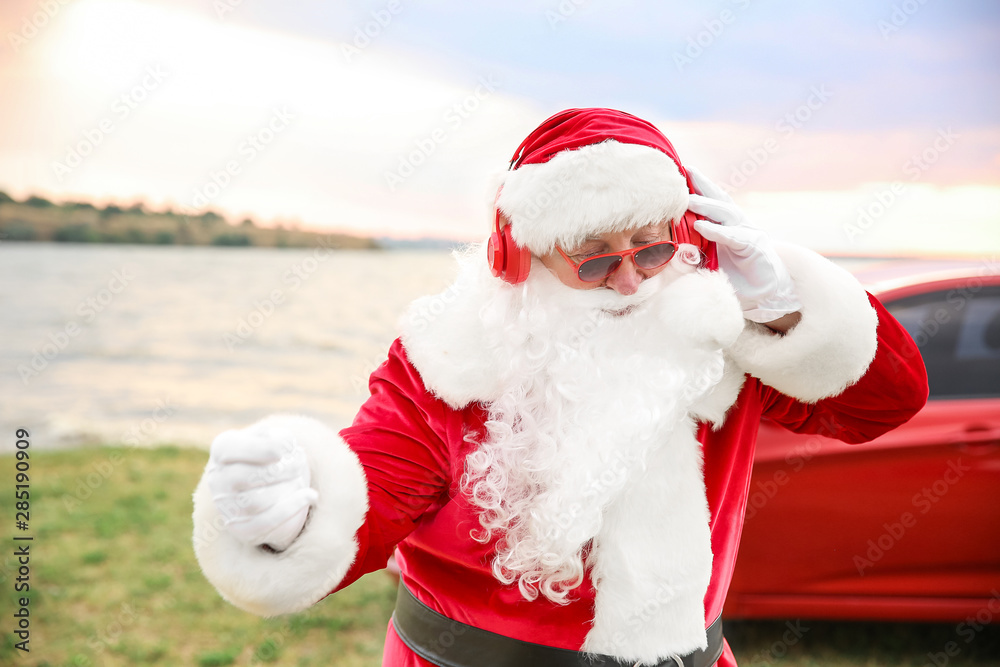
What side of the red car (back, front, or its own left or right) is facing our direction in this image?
left

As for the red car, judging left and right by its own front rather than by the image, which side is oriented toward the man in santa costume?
left
